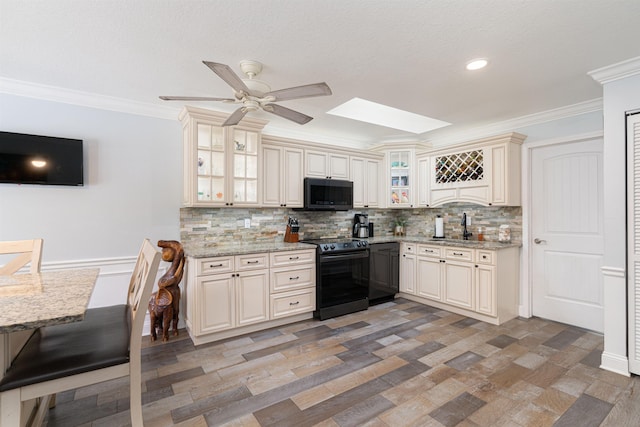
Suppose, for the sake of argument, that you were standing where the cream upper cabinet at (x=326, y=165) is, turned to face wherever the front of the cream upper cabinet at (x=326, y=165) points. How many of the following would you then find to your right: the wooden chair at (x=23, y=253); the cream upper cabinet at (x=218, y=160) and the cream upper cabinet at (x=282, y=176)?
3

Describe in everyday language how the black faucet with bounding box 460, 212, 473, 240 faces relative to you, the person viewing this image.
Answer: facing the viewer and to the left of the viewer

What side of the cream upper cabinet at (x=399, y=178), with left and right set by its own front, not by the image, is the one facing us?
front

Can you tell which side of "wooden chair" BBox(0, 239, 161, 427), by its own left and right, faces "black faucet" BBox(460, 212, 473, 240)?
back

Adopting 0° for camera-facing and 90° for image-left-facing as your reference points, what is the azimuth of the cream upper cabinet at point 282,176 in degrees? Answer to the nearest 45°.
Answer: approximately 315°

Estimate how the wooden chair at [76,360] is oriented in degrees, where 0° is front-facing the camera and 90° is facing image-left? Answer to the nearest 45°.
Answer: approximately 90°

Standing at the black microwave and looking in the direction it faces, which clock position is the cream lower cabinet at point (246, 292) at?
The cream lower cabinet is roughly at 3 o'clock from the black microwave.

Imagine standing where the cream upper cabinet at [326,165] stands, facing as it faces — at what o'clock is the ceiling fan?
The ceiling fan is roughly at 2 o'clock from the cream upper cabinet.

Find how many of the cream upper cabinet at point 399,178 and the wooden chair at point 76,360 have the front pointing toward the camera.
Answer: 1
